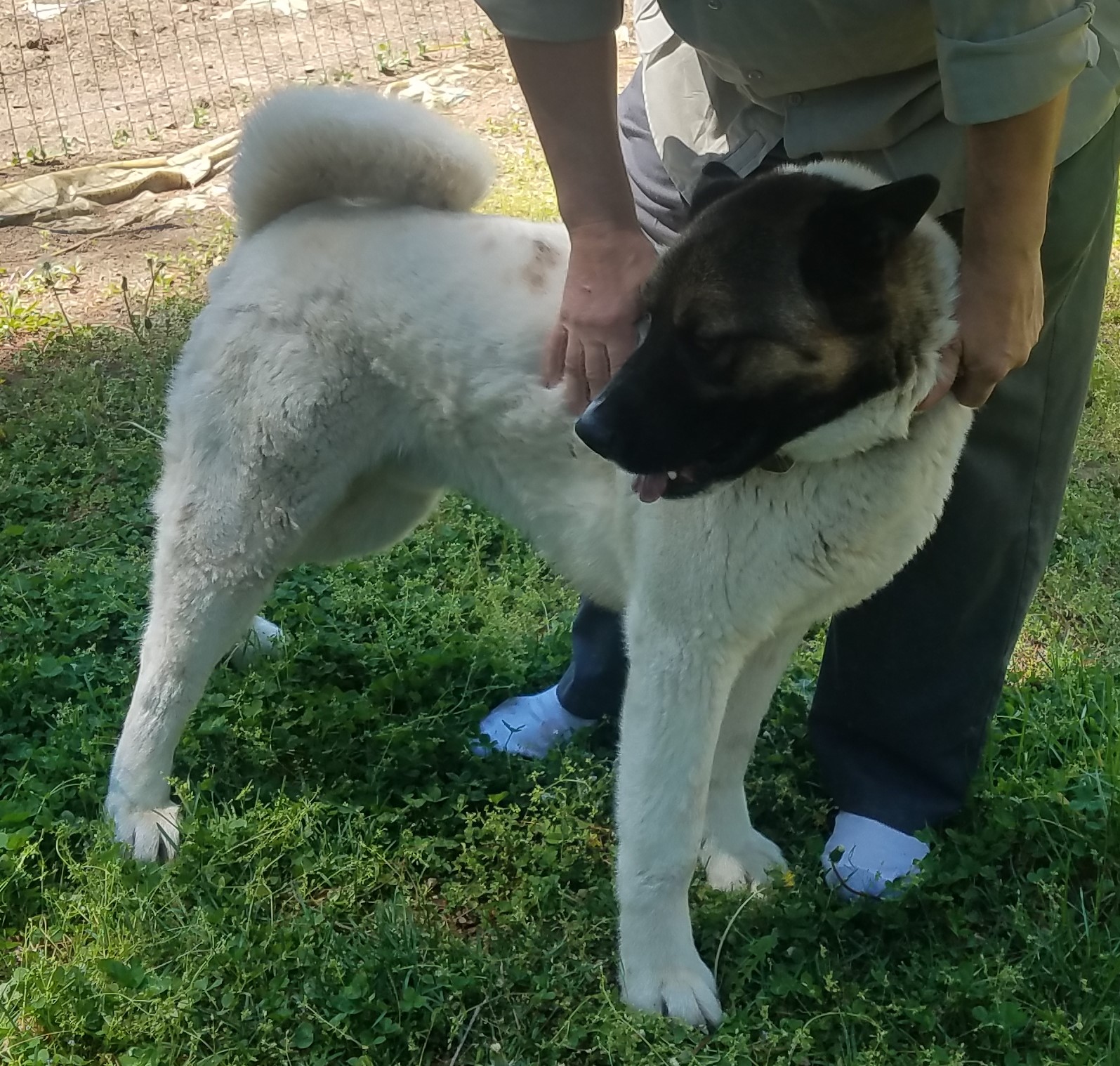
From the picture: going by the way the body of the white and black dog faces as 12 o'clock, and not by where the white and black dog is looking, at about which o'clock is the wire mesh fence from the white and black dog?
The wire mesh fence is roughly at 7 o'clock from the white and black dog.

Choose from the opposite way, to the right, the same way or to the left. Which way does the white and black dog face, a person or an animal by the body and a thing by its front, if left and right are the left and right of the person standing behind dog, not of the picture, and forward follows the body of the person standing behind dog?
to the left

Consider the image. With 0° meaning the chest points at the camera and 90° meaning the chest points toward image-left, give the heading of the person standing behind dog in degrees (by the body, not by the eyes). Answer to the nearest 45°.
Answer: approximately 45°

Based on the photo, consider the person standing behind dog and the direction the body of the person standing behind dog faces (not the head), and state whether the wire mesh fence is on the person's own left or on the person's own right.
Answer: on the person's own right
